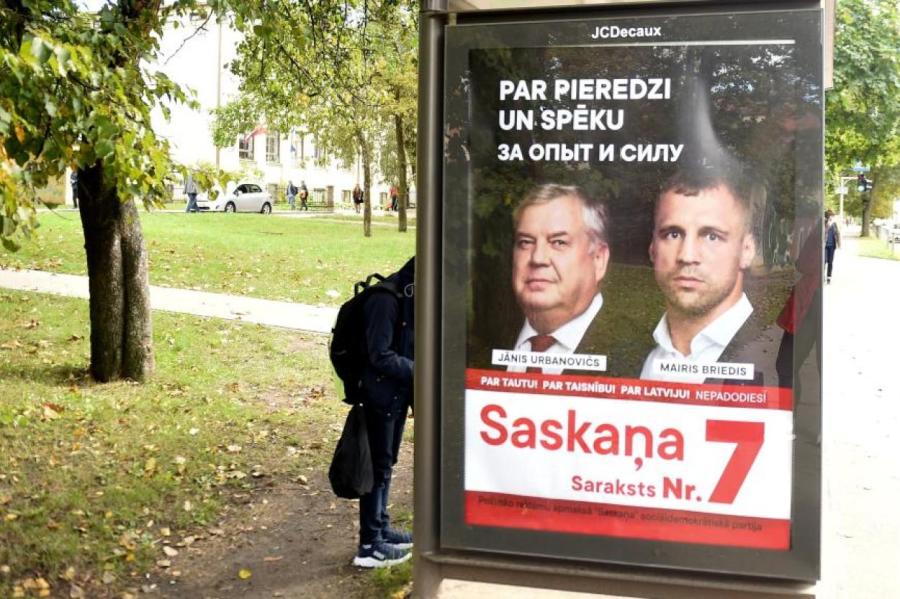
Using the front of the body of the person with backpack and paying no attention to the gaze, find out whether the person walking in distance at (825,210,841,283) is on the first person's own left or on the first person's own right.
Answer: on the first person's own left

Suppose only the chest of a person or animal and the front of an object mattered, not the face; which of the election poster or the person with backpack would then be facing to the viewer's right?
the person with backpack

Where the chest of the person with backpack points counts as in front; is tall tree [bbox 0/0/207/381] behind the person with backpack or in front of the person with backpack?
behind

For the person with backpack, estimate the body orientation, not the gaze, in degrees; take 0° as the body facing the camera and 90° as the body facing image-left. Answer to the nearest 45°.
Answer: approximately 270°

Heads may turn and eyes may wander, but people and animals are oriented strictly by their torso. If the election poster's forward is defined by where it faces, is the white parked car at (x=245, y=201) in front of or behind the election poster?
behind

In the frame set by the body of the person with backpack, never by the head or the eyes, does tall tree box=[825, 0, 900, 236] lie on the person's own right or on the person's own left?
on the person's own left

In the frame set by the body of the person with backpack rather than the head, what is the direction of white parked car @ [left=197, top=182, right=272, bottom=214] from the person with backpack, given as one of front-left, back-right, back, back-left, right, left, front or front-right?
left

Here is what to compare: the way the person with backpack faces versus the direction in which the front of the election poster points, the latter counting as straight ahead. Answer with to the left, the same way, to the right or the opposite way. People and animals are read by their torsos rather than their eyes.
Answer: to the left

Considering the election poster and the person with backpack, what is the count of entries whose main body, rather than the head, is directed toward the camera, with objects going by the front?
1

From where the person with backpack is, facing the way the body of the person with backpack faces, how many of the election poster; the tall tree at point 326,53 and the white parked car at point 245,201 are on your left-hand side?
2
